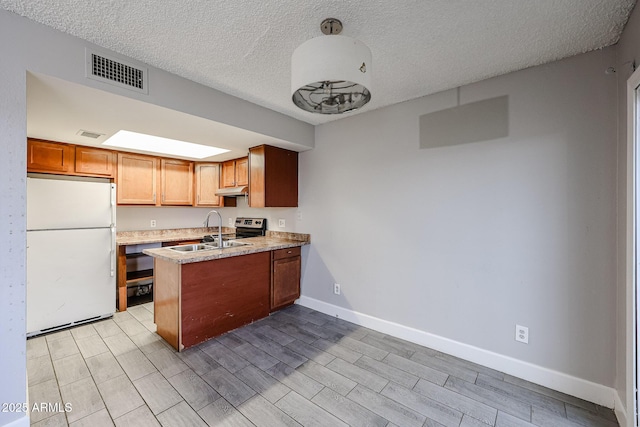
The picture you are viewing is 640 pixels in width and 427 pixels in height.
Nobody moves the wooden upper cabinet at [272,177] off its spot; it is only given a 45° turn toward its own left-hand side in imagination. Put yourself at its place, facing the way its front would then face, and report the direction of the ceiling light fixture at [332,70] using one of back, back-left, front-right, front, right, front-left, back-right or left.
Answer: front

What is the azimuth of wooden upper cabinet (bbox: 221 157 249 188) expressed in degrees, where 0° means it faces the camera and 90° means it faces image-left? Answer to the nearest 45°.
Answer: approximately 45°

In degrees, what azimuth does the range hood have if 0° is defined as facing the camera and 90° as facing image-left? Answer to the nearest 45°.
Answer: approximately 45°
